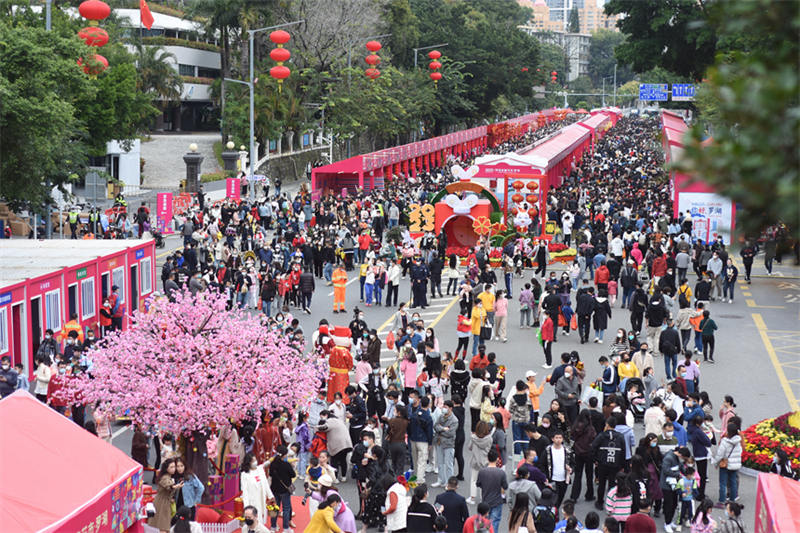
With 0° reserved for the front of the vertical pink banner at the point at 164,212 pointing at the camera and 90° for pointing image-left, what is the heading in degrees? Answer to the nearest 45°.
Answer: approximately 0°

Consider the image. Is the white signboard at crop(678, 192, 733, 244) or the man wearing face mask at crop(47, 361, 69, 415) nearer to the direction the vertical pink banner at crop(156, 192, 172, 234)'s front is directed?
the man wearing face mask

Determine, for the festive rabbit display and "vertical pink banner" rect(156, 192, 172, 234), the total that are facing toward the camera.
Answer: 2

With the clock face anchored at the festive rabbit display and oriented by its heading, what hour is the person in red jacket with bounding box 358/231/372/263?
The person in red jacket is roughly at 2 o'clock from the festive rabbit display.

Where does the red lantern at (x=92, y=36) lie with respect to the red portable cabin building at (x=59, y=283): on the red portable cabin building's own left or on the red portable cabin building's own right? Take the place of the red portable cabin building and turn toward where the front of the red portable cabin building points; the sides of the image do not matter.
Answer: on the red portable cabin building's own left

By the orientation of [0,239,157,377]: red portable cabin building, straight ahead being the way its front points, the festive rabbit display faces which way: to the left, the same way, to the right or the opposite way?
to the right

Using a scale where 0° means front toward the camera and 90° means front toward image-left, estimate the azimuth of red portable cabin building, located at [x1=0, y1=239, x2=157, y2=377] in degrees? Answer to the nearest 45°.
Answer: approximately 315°
